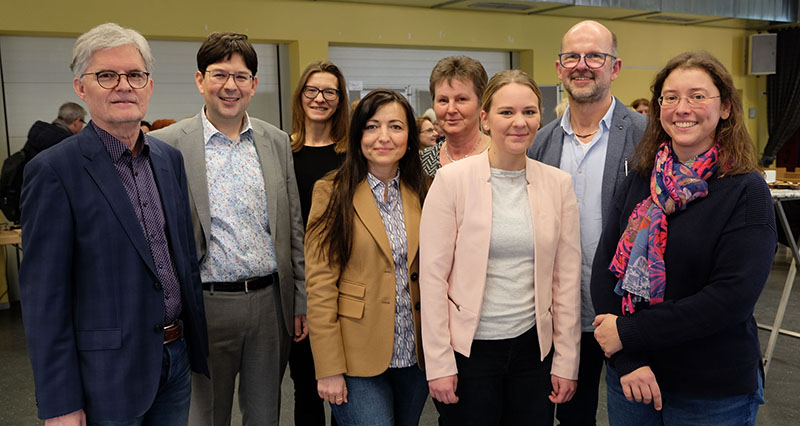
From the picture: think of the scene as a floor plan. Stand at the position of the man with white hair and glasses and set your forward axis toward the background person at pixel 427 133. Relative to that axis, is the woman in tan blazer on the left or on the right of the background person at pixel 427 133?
right

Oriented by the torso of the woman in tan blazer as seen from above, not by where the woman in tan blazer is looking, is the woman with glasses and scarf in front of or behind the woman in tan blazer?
in front

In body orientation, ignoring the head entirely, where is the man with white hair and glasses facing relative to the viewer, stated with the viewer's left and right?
facing the viewer and to the right of the viewer

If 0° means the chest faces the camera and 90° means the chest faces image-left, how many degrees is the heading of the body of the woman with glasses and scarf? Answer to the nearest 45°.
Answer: approximately 45°

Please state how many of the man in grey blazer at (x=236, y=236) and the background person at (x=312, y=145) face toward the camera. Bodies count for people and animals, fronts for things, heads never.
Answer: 2

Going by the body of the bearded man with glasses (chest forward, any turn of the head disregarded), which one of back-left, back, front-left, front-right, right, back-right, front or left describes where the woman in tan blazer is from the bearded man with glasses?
front-right

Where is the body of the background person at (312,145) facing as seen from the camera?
toward the camera

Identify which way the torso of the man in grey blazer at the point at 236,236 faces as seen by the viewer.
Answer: toward the camera

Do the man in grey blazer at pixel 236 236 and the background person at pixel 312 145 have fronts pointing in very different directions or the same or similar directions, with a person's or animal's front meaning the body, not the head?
same or similar directions

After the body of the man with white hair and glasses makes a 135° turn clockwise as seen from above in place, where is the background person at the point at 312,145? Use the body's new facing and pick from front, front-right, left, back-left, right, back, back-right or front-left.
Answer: back-right

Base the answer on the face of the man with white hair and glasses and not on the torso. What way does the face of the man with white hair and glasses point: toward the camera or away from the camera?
toward the camera

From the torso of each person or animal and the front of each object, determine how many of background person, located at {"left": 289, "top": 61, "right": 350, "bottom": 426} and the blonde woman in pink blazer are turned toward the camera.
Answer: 2

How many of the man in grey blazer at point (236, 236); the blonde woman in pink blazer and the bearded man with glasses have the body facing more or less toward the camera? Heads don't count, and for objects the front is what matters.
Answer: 3

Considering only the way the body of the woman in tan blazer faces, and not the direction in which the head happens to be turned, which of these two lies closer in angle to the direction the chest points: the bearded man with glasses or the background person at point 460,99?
the bearded man with glasses

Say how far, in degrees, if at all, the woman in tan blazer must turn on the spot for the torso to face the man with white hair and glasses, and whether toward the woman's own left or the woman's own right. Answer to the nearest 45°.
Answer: approximately 90° to the woman's own right
